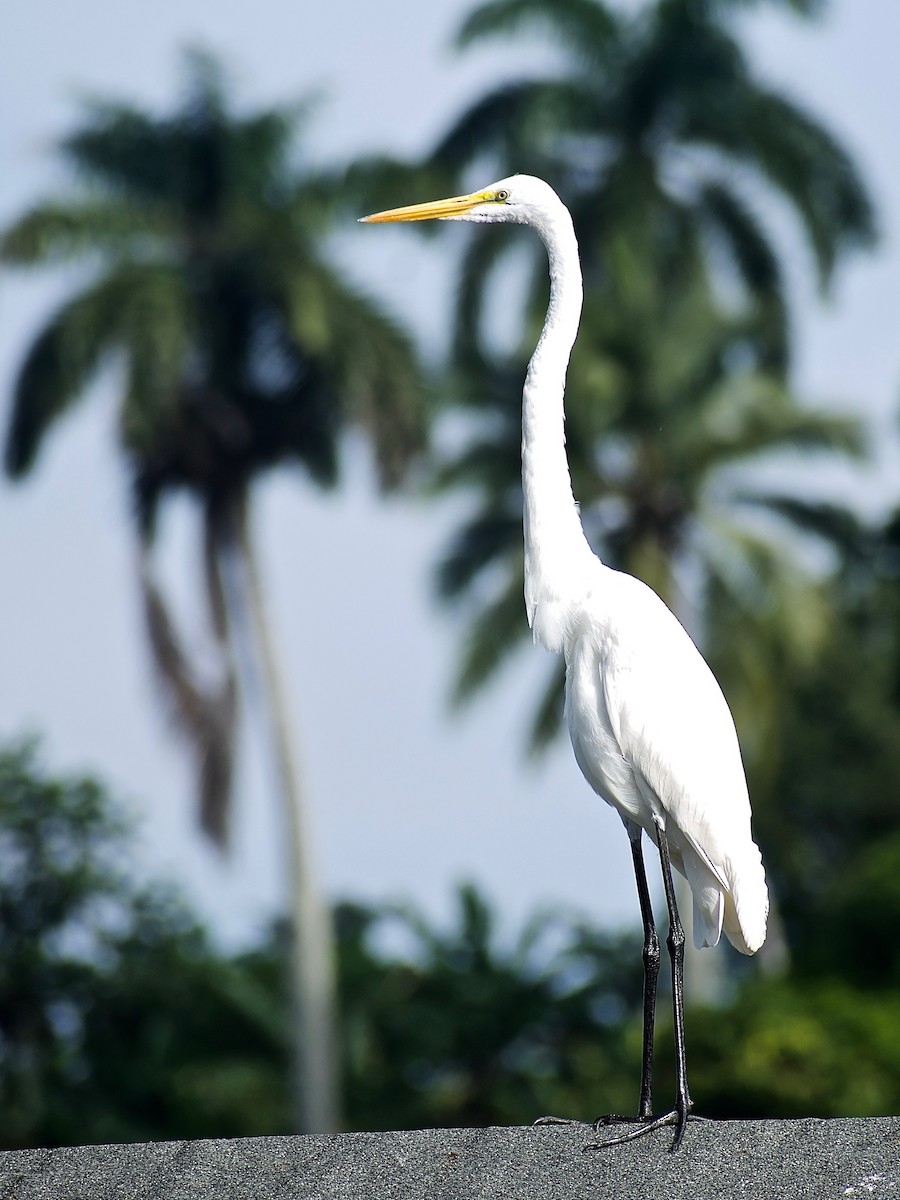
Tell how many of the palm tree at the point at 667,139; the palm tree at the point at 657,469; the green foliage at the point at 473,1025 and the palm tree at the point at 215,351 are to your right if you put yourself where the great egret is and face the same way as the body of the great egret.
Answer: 4

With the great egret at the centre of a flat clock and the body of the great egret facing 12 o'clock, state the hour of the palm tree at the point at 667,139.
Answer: The palm tree is roughly at 3 o'clock from the great egret.

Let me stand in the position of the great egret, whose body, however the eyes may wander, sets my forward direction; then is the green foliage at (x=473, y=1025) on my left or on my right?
on my right

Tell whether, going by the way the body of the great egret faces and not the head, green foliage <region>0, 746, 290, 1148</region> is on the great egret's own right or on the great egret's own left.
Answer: on the great egret's own right

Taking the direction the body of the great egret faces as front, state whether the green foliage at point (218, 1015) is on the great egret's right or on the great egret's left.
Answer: on the great egret's right

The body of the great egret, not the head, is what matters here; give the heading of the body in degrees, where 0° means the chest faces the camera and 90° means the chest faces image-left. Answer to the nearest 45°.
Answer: approximately 90°

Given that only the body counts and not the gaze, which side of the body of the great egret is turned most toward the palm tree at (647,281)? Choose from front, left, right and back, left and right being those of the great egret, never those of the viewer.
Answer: right

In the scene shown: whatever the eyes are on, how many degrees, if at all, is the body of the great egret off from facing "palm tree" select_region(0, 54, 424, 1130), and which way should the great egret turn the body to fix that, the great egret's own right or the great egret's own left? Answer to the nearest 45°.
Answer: approximately 90° to the great egret's own right

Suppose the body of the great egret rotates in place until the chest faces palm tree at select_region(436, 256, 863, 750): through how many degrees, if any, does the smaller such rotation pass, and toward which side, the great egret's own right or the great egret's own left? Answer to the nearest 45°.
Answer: approximately 90° to the great egret's own right
